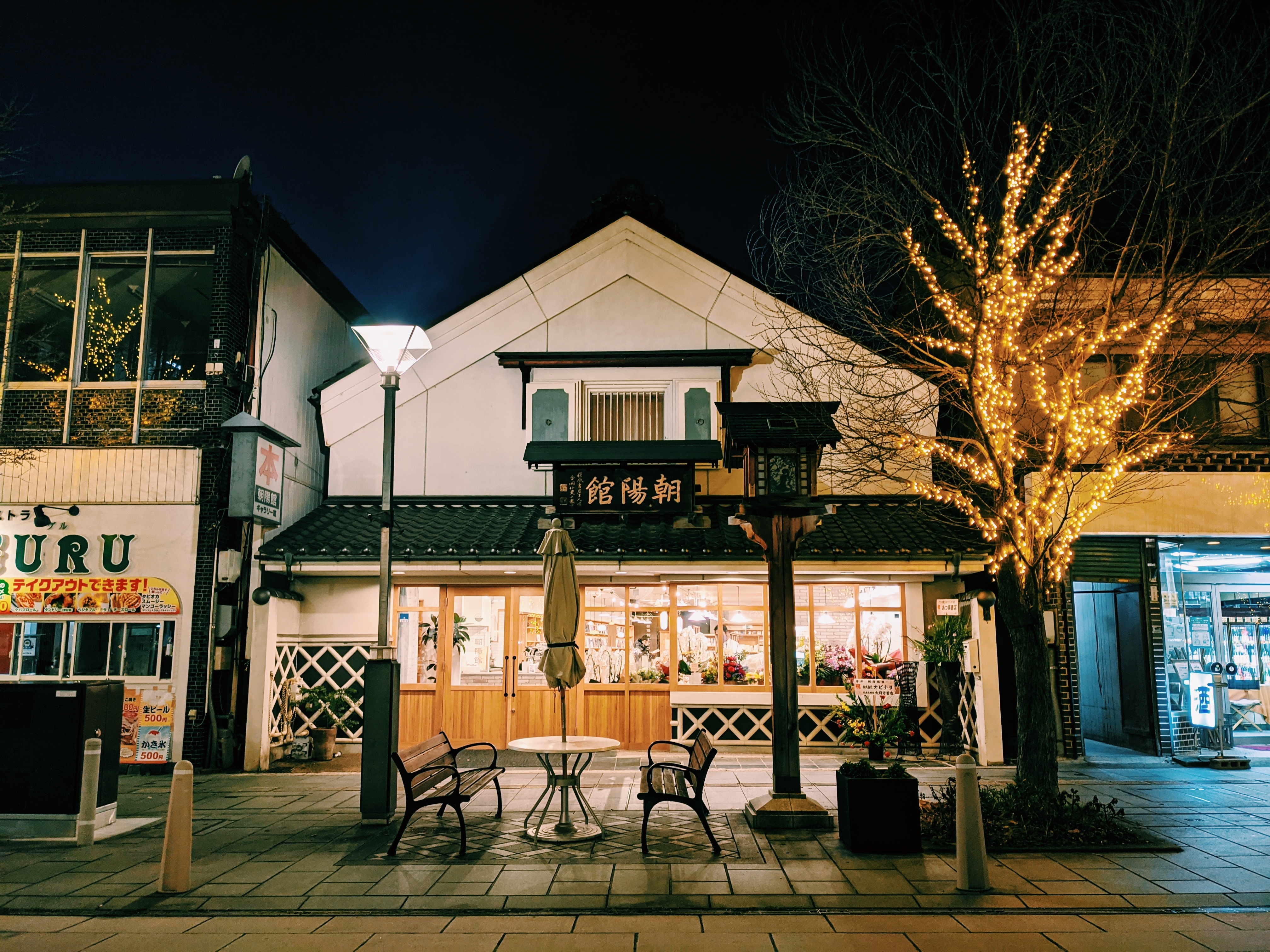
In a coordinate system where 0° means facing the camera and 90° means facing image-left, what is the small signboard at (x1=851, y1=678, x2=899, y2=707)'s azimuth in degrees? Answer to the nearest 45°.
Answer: approximately 0°

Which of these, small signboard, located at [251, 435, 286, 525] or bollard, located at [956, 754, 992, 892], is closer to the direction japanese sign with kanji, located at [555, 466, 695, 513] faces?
the bollard

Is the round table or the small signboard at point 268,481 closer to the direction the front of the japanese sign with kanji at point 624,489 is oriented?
the round table

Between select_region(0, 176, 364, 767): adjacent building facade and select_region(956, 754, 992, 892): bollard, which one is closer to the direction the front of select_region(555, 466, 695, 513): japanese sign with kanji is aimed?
the bollard

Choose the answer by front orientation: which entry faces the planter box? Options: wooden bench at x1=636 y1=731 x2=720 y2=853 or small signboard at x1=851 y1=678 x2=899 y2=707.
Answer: the small signboard

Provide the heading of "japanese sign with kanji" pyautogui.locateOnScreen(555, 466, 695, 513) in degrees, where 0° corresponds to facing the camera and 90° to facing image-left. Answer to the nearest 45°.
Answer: approximately 0°
